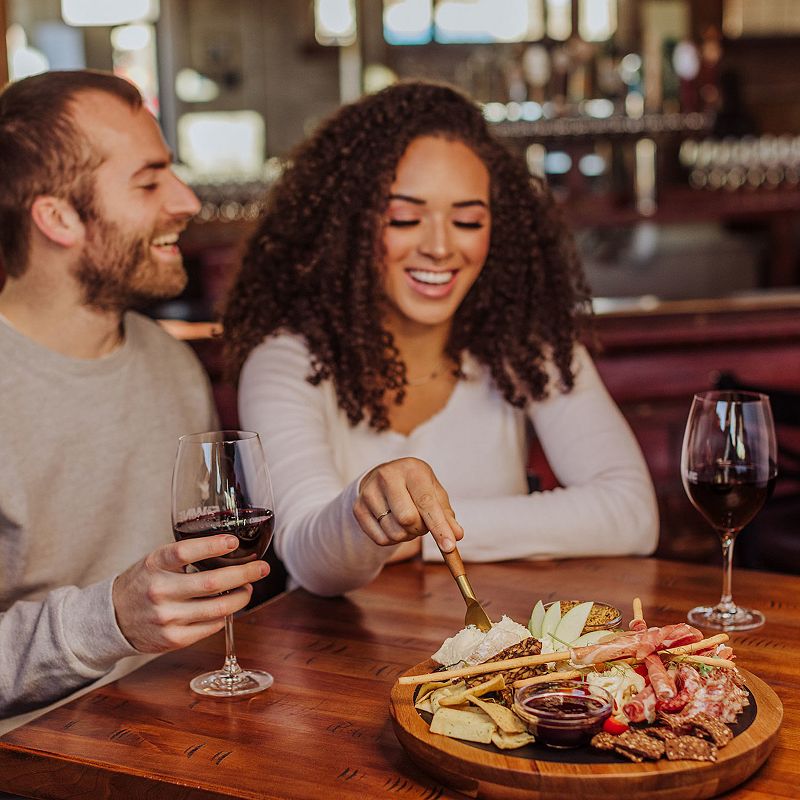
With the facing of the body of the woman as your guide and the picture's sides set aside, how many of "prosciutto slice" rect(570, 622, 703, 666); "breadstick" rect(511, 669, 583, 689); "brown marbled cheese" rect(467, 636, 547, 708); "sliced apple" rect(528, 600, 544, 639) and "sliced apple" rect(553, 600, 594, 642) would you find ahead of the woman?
5

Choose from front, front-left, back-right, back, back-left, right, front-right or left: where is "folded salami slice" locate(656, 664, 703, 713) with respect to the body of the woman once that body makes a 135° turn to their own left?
back-right

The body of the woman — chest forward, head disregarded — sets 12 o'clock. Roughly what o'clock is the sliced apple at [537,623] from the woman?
The sliced apple is roughly at 12 o'clock from the woman.

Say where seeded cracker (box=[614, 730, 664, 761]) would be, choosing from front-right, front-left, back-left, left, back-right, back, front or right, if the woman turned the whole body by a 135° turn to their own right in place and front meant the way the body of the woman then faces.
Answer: back-left

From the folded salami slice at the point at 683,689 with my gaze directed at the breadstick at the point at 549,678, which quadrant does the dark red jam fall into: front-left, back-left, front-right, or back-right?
front-left

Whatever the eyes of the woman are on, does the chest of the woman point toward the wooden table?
yes

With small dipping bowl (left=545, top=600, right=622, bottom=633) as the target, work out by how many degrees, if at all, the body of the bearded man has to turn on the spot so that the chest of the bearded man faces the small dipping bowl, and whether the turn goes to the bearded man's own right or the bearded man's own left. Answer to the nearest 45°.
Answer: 0° — they already face it

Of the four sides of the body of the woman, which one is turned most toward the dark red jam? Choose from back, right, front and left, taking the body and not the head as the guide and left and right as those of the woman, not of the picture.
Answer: front

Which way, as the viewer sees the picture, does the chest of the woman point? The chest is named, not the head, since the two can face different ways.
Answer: toward the camera

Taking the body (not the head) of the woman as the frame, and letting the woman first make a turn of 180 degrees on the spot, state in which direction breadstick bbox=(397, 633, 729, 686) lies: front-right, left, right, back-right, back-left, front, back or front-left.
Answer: back

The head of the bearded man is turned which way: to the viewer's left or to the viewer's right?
to the viewer's right

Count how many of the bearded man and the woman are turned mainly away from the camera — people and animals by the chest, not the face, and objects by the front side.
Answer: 0

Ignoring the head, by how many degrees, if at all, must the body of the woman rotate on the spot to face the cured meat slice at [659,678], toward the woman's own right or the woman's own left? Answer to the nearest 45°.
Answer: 0° — they already face it

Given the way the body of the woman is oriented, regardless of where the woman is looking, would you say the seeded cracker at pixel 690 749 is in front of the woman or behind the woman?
in front
